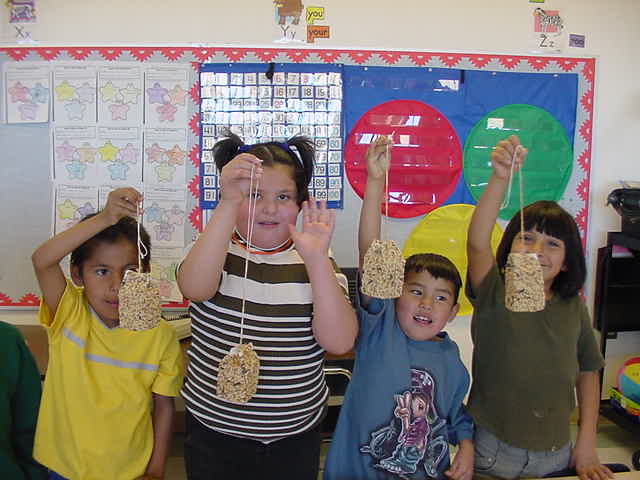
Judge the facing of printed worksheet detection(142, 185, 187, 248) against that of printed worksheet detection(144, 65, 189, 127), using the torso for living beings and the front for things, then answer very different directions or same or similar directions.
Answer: same or similar directions

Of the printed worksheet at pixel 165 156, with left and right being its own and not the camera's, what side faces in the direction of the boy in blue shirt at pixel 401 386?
front

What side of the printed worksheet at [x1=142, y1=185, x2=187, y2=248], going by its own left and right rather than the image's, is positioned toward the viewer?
front

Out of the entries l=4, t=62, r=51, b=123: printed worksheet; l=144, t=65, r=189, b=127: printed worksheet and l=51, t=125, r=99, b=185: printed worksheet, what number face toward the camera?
3

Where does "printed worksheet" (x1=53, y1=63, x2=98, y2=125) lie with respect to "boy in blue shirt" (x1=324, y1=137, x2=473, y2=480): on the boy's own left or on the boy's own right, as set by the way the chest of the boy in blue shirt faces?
on the boy's own right

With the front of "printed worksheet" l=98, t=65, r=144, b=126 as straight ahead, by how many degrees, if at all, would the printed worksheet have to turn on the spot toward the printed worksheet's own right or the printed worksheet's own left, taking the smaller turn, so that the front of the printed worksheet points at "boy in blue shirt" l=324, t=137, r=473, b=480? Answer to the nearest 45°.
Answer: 0° — it already faces them

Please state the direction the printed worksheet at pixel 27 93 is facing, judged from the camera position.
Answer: facing the viewer

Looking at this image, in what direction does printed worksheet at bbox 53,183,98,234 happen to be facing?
toward the camera

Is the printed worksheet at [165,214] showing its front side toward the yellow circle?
no

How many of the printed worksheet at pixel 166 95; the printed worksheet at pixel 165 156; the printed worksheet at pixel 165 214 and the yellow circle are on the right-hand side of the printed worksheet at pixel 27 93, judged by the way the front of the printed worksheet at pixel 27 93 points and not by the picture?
0

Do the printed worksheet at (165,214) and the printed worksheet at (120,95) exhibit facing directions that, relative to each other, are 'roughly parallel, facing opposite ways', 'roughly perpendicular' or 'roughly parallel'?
roughly parallel

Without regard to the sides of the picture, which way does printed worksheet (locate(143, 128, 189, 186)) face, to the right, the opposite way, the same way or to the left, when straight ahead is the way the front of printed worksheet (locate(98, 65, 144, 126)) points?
the same way

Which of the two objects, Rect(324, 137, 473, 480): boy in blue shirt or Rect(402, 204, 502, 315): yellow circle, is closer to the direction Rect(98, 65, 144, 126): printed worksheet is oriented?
the boy in blue shirt

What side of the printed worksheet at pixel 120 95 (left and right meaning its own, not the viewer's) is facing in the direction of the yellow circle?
left

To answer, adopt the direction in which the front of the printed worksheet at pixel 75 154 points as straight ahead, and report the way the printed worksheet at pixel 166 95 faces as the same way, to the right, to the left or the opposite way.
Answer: the same way

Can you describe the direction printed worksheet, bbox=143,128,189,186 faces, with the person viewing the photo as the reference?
facing the viewer
